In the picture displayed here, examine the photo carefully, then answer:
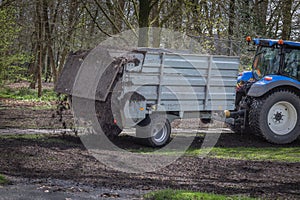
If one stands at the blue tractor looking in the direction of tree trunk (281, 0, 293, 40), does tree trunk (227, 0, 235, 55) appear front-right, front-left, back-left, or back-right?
front-left

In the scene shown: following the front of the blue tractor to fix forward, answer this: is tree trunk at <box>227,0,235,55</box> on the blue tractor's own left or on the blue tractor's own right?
on the blue tractor's own left

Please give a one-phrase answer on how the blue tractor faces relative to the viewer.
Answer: facing away from the viewer and to the right of the viewer

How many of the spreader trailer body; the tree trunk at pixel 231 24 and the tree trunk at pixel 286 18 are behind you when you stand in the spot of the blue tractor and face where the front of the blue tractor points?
1

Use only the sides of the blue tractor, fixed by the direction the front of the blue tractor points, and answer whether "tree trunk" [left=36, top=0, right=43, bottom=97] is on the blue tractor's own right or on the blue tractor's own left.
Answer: on the blue tractor's own left

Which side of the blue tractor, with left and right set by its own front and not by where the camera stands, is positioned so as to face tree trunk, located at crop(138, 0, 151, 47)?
left

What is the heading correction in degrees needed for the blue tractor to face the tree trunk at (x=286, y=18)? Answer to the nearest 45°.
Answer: approximately 45° to its left

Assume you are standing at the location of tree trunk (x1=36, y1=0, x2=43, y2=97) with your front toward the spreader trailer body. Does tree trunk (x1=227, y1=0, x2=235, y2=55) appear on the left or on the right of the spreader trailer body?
left

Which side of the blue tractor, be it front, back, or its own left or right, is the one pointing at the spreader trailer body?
back
